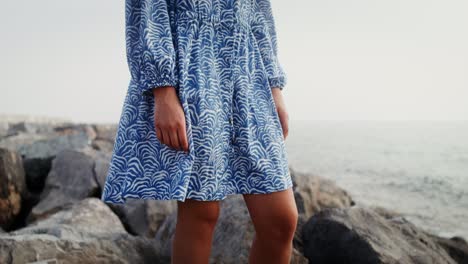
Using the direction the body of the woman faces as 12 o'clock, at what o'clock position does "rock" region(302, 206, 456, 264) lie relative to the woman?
The rock is roughly at 9 o'clock from the woman.

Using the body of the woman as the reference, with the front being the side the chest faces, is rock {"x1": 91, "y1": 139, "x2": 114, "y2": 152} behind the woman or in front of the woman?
behind

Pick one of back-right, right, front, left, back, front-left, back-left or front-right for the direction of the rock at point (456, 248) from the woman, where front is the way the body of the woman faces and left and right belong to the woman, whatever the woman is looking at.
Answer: left

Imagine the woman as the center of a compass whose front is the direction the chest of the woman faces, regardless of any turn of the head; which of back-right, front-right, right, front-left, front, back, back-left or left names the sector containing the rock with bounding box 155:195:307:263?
back-left

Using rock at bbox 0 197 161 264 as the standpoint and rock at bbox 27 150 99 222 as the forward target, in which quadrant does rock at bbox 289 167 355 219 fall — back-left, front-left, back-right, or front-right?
front-right

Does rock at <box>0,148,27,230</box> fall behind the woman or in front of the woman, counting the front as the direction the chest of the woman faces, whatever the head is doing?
behind

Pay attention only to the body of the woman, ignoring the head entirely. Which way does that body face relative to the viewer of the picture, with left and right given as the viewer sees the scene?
facing the viewer and to the right of the viewer
